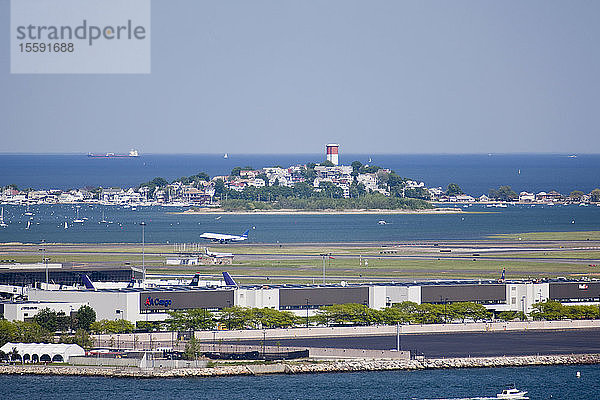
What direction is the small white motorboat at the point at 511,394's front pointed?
to the viewer's right
